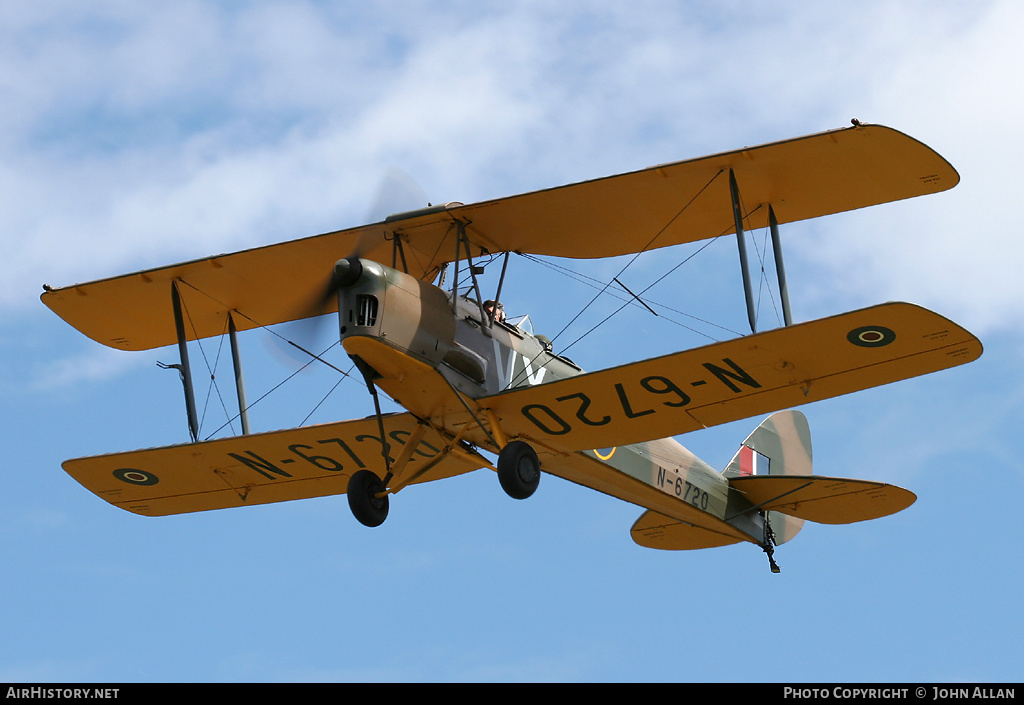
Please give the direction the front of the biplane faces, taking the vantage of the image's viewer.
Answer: facing the viewer and to the left of the viewer
